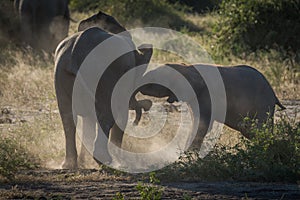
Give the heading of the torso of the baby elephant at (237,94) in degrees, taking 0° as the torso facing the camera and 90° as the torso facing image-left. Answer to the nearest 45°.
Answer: approximately 90°

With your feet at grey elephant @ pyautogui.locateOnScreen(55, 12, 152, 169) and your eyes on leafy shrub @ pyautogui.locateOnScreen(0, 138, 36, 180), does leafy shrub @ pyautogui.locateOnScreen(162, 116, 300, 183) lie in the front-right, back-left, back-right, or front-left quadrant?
back-left

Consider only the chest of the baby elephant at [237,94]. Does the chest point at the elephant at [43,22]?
no

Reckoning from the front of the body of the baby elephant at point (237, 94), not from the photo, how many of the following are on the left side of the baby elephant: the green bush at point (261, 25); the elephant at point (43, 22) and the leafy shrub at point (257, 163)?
1

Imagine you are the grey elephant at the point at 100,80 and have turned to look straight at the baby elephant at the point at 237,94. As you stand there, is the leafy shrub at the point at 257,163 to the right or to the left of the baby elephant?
right

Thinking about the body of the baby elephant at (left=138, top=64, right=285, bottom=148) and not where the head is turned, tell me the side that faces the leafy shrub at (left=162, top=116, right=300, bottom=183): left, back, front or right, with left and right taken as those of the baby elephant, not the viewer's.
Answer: left

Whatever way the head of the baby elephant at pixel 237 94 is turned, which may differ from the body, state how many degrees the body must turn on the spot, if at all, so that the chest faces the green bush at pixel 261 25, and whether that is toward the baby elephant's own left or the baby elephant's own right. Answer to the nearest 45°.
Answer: approximately 90° to the baby elephant's own right

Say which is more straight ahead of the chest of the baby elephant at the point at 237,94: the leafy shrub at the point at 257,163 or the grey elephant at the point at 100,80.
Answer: the grey elephant

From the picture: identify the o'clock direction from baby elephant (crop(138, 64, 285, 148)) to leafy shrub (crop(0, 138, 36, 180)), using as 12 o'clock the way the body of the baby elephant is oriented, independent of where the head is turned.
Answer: The leafy shrub is roughly at 11 o'clock from the baby elephant.

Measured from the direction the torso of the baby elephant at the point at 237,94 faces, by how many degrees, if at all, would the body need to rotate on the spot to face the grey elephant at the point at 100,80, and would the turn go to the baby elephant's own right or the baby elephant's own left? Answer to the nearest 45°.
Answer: approximately 45° to the baby elephant's own left

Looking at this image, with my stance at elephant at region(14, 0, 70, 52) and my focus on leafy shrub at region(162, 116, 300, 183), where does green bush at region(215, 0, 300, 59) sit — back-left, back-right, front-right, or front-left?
front-left

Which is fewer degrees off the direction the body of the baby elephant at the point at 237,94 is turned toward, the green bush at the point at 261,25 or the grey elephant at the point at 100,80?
the grey elephant
